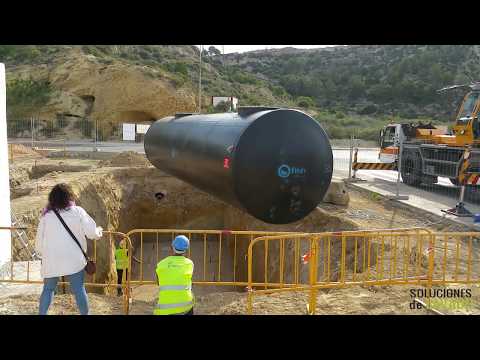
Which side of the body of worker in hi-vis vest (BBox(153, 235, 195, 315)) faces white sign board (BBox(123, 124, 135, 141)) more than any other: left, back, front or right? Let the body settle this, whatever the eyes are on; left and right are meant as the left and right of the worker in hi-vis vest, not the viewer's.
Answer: front

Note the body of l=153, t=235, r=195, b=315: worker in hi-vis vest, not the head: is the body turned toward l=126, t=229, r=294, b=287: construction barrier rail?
yes

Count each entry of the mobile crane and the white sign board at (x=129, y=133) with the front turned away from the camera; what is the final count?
0

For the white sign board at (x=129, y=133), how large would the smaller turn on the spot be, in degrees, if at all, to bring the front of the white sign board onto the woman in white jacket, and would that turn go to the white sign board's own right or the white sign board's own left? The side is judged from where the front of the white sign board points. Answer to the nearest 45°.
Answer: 0° — it already faces them

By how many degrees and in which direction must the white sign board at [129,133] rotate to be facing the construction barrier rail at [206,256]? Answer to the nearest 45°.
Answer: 0° — it already faces it

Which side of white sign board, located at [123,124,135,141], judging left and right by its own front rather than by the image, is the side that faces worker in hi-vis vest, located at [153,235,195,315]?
front

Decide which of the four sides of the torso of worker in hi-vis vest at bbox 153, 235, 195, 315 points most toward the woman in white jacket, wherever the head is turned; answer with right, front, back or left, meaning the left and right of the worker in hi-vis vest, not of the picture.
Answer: left

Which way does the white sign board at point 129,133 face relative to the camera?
toward the camera

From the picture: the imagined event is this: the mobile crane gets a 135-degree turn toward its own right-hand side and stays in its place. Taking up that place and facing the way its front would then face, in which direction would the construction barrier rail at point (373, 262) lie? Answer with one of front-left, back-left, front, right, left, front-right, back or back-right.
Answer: back-right

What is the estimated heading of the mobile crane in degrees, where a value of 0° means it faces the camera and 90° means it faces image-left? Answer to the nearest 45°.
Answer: approximately 90°

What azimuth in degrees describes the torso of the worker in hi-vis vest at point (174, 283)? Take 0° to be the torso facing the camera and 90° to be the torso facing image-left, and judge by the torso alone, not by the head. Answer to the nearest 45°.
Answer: approximately 180°

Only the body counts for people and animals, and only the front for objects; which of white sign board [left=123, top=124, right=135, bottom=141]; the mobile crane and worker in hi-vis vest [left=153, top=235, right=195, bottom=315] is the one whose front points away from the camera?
the worker in hi-vis vest

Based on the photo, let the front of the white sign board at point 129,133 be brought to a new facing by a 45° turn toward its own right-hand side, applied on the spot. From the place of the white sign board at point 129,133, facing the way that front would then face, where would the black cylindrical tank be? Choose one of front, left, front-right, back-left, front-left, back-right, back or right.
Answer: front-left

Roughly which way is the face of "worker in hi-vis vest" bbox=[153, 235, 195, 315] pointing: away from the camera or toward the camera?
away from the camera

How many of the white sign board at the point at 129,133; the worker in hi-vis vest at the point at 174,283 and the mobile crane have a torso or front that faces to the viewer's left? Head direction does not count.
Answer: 1

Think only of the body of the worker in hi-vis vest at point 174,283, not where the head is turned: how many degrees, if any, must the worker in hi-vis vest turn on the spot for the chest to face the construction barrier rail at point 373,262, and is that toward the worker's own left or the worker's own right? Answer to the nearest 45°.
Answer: approximately 45° to the worker's own right

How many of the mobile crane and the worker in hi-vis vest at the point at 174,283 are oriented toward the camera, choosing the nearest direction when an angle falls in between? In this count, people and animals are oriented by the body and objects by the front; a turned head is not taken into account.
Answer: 0
